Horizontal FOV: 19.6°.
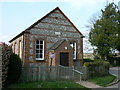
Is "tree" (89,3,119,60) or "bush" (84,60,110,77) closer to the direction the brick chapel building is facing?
the bush

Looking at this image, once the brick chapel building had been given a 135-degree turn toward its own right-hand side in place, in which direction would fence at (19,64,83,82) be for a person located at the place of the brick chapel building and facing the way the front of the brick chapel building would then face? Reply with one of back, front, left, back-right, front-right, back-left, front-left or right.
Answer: left

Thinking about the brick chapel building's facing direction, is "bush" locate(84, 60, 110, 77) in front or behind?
in front

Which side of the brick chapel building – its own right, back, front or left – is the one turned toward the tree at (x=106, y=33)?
left

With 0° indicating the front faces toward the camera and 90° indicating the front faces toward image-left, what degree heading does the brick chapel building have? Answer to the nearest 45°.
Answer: approximately 315°
